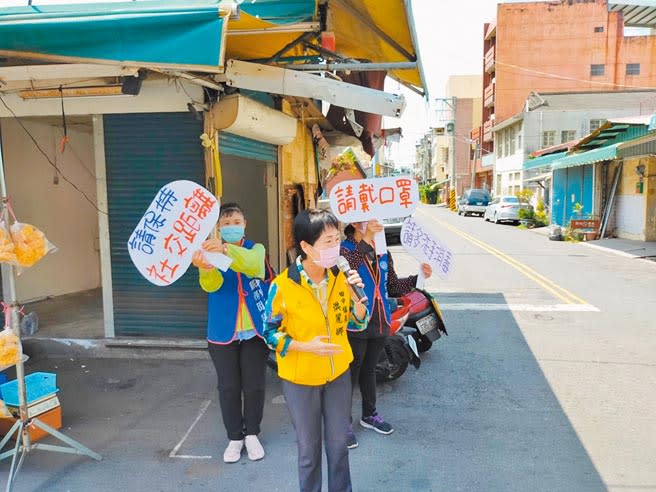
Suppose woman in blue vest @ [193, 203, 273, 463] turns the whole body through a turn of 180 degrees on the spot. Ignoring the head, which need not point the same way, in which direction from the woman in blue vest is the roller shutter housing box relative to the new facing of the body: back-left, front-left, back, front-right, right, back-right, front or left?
front

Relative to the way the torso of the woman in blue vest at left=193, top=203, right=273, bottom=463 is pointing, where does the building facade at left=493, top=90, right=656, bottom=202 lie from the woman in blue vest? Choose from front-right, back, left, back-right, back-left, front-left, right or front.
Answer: back-left

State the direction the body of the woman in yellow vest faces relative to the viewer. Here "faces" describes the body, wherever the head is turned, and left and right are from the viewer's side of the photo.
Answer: facing the viewer and to the right of the viewer

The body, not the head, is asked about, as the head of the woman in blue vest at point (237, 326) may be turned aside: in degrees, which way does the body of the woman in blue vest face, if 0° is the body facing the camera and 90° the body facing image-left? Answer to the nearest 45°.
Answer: approximately 0°

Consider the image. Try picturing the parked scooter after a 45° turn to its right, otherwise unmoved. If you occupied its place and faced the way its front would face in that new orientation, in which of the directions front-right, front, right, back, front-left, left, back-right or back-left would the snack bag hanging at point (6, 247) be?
back-left

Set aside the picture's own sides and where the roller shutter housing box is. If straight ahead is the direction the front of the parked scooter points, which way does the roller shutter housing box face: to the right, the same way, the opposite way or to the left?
the opposite way

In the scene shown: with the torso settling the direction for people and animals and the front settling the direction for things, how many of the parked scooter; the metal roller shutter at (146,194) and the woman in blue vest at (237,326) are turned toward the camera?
2

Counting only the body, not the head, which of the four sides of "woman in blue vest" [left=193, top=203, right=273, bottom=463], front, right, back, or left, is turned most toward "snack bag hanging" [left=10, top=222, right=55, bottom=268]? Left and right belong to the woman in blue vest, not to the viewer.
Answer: right
